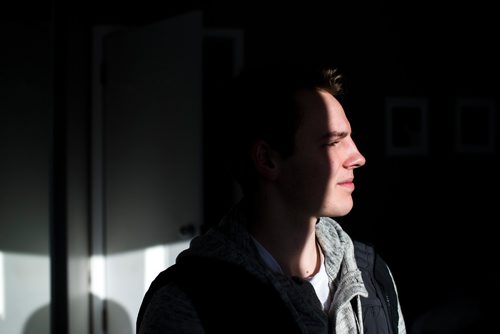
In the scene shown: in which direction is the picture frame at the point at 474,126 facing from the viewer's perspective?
toward the camera

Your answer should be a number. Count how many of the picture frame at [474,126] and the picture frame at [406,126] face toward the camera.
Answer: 2

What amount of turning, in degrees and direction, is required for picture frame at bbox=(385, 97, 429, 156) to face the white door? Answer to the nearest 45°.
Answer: approximately 45° to its right

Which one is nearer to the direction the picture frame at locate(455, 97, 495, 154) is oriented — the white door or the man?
the man

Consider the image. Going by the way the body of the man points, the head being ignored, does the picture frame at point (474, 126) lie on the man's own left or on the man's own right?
on the man's own left

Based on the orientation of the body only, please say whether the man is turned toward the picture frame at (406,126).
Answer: no

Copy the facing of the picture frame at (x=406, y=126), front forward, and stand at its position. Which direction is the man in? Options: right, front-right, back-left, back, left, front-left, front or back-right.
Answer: front

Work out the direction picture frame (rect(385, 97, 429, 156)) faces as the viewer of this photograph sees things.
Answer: facing the viewer

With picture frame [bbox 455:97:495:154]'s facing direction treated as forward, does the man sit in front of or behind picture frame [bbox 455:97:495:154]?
in front

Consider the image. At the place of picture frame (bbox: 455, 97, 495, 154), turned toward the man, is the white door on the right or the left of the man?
right

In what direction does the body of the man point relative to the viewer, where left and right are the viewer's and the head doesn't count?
facing the viewer and to the right of the viewer

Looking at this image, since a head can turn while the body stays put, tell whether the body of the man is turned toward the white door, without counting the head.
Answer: no

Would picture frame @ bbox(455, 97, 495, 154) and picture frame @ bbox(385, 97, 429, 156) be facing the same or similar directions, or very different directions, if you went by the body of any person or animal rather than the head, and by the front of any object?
same or similar directions

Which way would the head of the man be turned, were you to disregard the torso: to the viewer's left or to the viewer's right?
to the viewer's right
